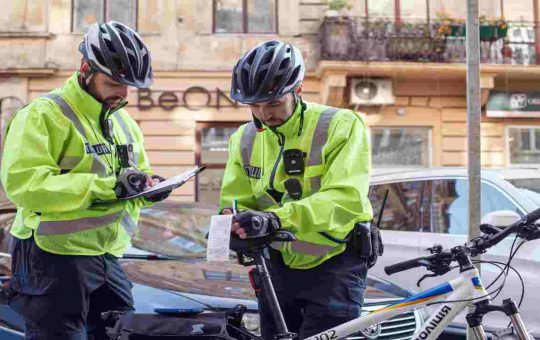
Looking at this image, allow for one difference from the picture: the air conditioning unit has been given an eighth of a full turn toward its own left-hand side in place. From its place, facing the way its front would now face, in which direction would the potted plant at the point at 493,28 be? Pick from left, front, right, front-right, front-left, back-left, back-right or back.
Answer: front-left

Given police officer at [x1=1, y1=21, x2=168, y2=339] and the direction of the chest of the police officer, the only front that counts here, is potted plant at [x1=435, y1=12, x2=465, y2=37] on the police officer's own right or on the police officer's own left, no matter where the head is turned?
on the police officer's own left

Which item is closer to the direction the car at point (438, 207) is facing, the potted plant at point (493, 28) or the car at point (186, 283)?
the car

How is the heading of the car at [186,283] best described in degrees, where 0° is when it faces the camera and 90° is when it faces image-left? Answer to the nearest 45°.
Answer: approximately 315°

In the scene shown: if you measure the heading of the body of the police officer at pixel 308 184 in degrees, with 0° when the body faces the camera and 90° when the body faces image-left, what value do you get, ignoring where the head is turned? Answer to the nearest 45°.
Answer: approximately 45°

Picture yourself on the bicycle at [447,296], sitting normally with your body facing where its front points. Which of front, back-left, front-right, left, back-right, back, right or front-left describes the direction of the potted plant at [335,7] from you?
back-left

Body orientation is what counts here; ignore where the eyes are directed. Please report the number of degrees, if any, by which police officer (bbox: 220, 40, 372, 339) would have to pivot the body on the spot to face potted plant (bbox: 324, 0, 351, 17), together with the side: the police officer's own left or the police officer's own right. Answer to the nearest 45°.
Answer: approximately 135° to the police officer's own right
